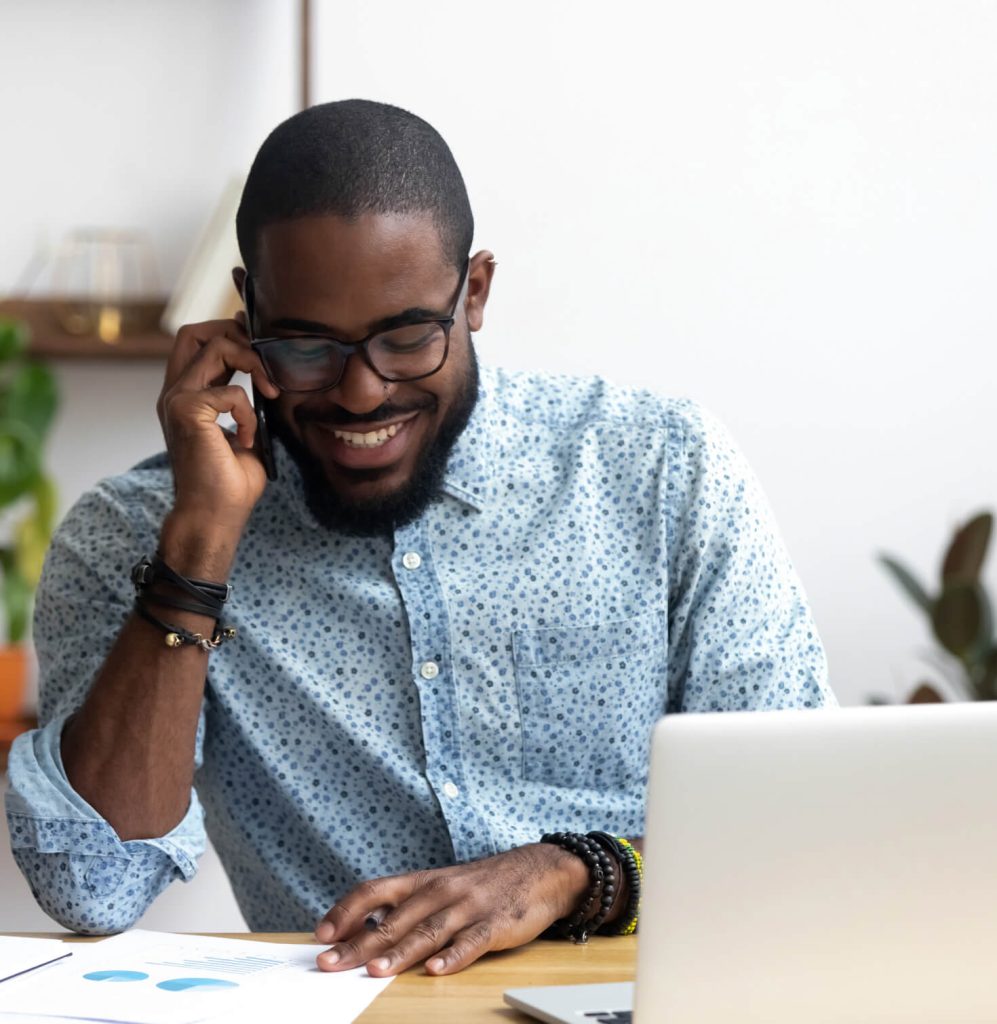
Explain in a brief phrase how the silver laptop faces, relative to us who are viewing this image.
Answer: facing away from the viewer and to the left of the viewer

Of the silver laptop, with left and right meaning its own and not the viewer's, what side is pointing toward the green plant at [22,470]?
front

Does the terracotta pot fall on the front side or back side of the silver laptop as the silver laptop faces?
on the front side

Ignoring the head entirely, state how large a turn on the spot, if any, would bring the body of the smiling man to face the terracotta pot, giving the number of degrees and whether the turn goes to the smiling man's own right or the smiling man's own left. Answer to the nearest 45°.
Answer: approximately 135° to the smiling man's own right

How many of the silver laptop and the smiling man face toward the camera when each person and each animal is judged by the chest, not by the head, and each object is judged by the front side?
1

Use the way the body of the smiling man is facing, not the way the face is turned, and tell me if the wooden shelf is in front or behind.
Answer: behind

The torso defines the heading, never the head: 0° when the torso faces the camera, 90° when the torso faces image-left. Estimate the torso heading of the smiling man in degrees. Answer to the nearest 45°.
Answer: approximately 0°

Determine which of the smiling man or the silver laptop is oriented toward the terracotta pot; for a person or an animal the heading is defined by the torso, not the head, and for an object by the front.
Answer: the silver laptop

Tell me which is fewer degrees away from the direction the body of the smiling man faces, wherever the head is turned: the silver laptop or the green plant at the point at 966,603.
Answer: the silver laptop

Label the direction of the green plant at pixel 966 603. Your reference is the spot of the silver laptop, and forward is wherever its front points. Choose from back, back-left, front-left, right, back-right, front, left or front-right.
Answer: front-right
